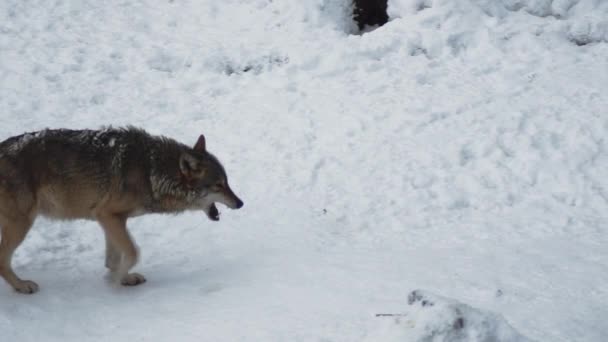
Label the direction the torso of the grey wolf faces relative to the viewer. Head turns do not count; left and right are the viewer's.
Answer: facing to the right of the viewer

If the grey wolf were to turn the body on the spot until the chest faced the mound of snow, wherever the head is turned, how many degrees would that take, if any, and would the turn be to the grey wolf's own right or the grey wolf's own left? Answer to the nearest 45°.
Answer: approximately 45° to the grey wolf's own right
